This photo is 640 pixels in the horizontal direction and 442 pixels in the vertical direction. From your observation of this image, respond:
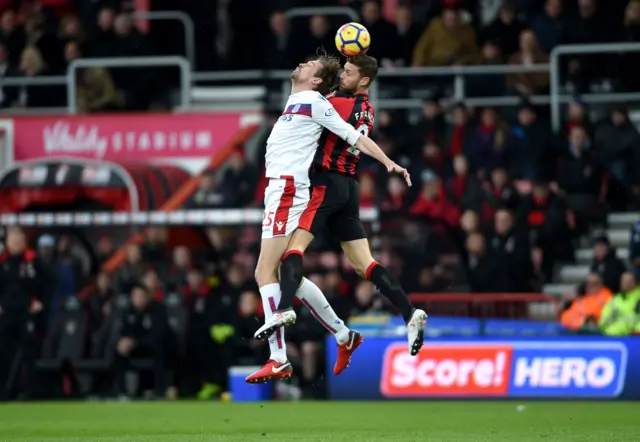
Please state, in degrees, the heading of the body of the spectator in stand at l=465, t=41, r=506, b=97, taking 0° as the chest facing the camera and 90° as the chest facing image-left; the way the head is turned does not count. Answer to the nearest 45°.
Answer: approximately 0°

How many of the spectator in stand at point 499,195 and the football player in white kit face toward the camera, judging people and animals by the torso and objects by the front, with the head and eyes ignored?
1

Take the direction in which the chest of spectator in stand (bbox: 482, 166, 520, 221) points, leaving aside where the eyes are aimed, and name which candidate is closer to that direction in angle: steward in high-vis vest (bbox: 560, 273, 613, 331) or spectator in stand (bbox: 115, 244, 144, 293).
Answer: the steward in high-vis vest

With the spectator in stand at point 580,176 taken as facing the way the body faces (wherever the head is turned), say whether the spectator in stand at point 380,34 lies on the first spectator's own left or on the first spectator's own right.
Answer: on the first spectator's own right

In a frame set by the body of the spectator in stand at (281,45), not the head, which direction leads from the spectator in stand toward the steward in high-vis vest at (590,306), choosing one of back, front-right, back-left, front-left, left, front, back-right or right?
front-left

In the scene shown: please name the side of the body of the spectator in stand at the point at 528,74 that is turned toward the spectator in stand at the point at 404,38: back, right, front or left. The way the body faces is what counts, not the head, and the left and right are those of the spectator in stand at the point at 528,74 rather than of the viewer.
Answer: right
